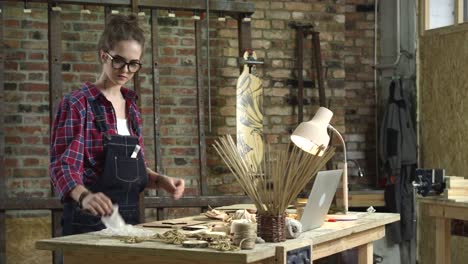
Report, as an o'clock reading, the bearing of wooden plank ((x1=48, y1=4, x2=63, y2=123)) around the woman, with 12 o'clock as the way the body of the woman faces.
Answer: The wooden plank is roughly at 7 o'clock from the woman.

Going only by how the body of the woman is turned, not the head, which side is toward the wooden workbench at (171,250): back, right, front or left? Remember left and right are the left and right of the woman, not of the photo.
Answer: front

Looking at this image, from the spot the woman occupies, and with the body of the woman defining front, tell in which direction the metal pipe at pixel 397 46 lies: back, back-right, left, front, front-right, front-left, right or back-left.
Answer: left

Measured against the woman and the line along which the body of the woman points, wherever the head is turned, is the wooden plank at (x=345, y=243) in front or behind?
in front

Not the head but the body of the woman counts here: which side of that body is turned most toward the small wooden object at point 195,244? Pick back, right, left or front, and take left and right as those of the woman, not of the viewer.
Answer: front

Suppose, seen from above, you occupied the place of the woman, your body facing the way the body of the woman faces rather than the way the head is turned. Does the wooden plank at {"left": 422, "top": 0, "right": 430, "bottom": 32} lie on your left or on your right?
on your left

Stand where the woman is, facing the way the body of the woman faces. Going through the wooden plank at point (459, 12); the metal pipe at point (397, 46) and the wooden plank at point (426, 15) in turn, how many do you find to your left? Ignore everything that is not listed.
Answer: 3

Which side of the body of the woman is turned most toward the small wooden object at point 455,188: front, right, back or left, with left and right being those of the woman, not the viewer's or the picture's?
left

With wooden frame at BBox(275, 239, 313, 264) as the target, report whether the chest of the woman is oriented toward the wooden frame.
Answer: yes

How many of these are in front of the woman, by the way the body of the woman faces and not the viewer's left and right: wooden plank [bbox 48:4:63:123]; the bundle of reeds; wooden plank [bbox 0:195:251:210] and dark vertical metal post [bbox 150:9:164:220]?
1

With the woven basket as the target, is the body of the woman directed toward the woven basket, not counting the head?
yes

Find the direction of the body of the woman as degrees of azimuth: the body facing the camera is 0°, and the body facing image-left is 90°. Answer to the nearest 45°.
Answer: approximately 315°

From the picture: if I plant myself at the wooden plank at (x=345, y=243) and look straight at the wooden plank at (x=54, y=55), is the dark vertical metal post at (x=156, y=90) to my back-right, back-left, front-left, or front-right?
front-right
